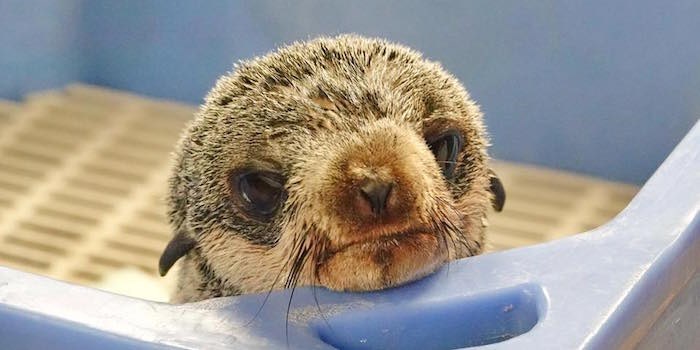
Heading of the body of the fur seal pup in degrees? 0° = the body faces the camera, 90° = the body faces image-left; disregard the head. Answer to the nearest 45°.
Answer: approximately 0°
